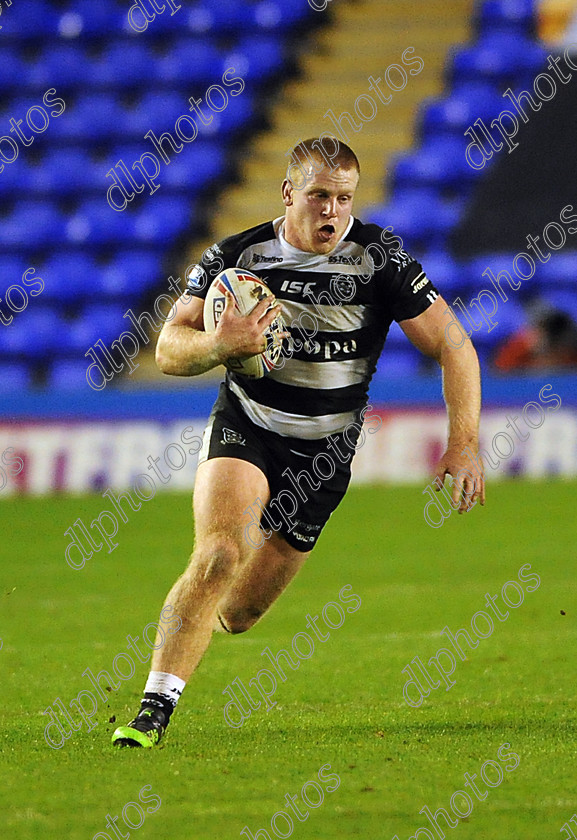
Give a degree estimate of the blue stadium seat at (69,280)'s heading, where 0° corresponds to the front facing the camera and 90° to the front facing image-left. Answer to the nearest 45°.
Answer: approximately 0°

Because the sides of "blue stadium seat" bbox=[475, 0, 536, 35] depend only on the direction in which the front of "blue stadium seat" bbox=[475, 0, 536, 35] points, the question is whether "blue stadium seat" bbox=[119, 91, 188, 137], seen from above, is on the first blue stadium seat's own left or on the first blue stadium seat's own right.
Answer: on the first blue stadium seat's own right

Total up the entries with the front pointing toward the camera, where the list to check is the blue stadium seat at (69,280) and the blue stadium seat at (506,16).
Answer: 2

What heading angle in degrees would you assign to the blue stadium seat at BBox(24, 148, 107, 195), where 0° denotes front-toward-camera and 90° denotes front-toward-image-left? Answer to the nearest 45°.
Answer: approximately 0°
